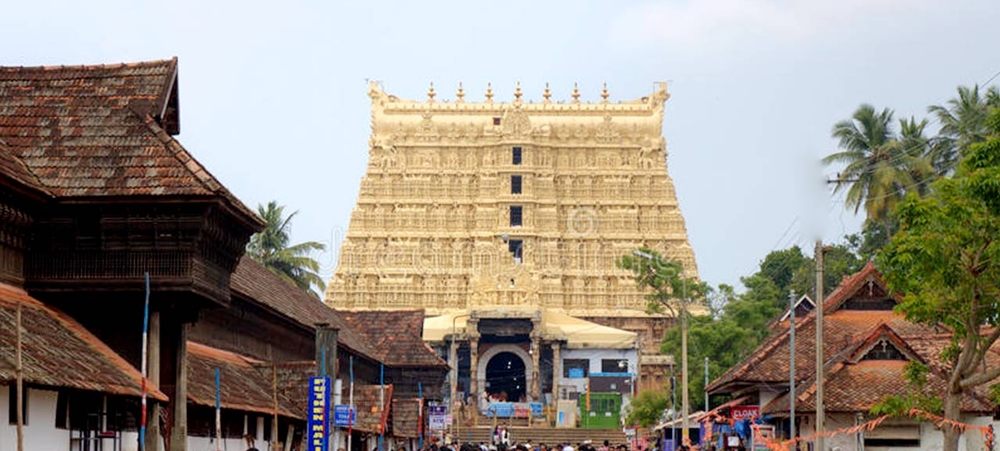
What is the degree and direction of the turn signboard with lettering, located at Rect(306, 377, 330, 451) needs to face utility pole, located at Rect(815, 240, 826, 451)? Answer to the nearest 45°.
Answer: approximately 135° to its left

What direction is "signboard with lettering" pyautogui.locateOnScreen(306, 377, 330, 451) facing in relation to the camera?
toward the camera

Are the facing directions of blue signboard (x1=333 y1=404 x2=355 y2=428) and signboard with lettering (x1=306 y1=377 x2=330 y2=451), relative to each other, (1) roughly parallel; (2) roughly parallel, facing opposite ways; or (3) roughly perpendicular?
roughly parallel

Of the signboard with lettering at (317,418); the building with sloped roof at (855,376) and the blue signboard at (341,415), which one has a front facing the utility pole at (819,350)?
the building with sloped roof

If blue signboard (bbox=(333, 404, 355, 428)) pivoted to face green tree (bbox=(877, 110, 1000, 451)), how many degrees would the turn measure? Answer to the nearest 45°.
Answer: approximately 90° to its left
